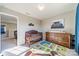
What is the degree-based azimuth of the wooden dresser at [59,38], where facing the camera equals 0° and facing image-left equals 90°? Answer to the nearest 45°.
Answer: approximately 45°
